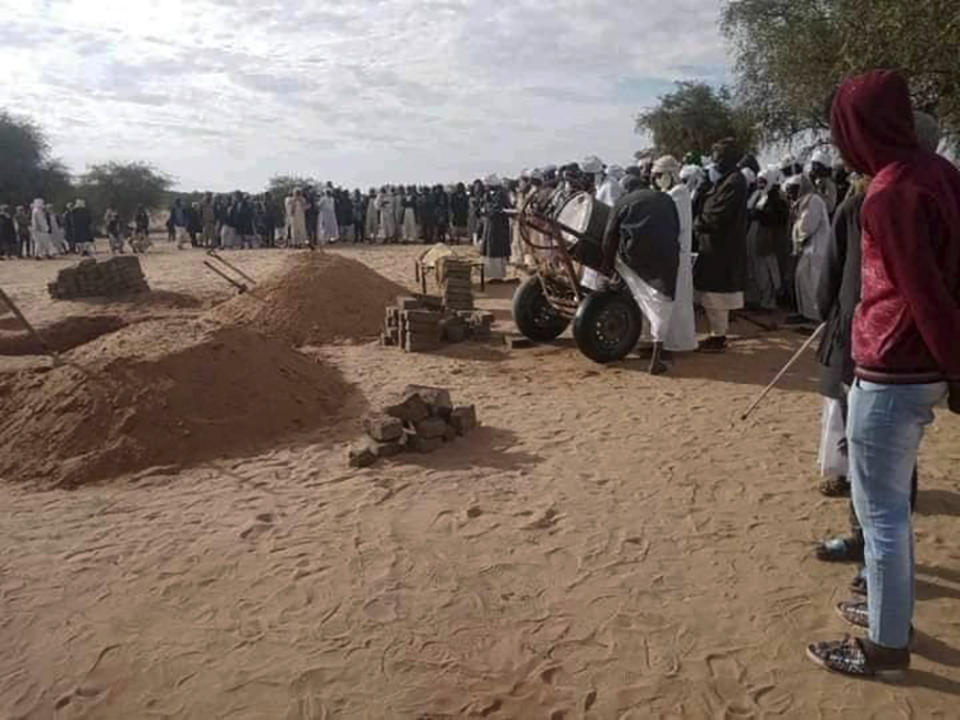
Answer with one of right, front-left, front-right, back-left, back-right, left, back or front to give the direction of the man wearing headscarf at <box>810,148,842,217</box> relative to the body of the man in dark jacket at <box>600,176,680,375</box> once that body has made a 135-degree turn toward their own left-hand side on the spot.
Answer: back-left

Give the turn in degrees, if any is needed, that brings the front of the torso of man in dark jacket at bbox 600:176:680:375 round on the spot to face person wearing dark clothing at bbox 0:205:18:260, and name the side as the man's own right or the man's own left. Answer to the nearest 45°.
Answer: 0° — they already face them

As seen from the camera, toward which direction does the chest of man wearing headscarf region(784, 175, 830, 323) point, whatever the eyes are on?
to the viewer's left

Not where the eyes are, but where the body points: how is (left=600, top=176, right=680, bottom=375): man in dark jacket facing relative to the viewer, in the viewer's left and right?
facing away from the viewer and to the left of the viewer

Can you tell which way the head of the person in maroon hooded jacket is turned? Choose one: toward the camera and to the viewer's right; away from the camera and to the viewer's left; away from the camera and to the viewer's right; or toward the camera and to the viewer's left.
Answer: away from the camera and to the viewer's left
